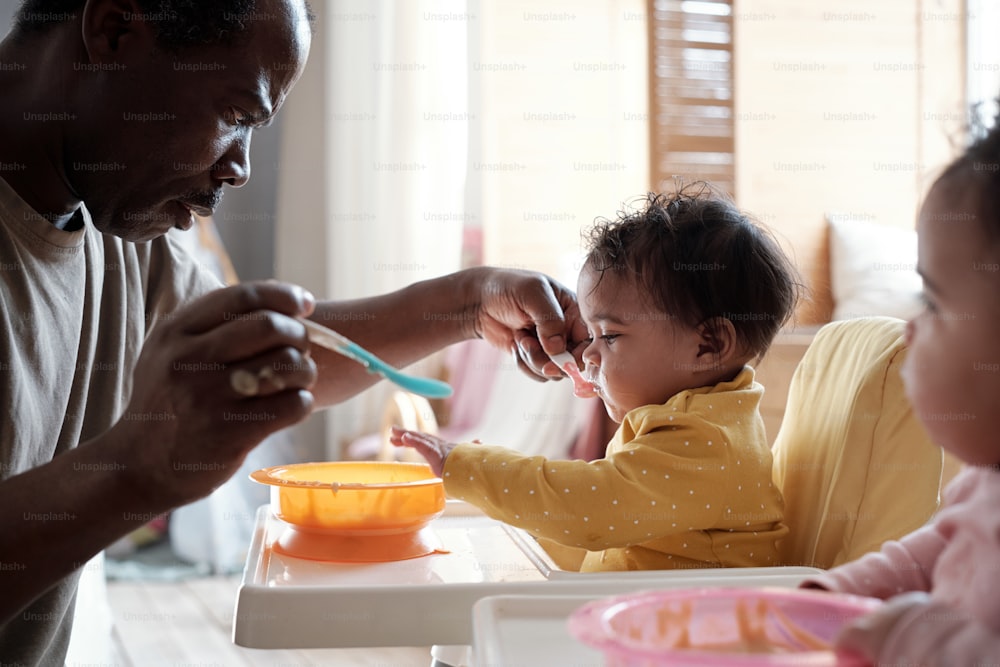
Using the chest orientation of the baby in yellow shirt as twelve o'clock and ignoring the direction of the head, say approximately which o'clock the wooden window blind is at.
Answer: The wooden window blind is roughly at 3 o'clock from the baby in yellow shirt.

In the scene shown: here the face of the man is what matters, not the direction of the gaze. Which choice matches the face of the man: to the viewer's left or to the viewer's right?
to the viewer's right

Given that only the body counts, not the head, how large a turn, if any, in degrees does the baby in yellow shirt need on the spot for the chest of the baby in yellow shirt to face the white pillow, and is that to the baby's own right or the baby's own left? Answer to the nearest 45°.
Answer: approximately 90° to the baby's own right

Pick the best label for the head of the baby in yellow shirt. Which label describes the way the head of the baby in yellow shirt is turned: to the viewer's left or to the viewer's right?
to the viewer's left

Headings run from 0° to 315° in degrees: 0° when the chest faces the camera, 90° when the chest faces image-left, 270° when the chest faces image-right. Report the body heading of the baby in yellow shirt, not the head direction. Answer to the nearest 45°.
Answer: approximately 90°
